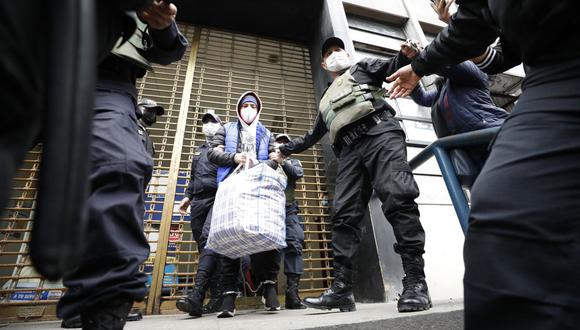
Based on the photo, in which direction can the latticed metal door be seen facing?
toward the camera

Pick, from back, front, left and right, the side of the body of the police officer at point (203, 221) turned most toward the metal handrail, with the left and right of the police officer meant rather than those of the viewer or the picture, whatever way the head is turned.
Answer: left

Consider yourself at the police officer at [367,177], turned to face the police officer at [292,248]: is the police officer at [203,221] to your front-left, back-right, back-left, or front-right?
front-left

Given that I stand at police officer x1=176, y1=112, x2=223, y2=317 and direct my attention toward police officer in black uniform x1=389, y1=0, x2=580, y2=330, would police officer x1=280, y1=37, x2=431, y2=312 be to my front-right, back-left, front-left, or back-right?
front-left

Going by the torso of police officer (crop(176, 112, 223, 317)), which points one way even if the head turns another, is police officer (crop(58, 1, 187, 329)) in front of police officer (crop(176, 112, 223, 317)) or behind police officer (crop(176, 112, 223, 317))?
in front

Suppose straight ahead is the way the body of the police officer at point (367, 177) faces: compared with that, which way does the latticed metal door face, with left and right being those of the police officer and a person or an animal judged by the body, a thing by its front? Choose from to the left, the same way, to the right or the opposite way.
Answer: to the left

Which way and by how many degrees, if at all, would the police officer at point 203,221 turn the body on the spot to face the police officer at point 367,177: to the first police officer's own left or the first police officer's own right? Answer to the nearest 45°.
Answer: approximately 90° to the first police officer's own left
